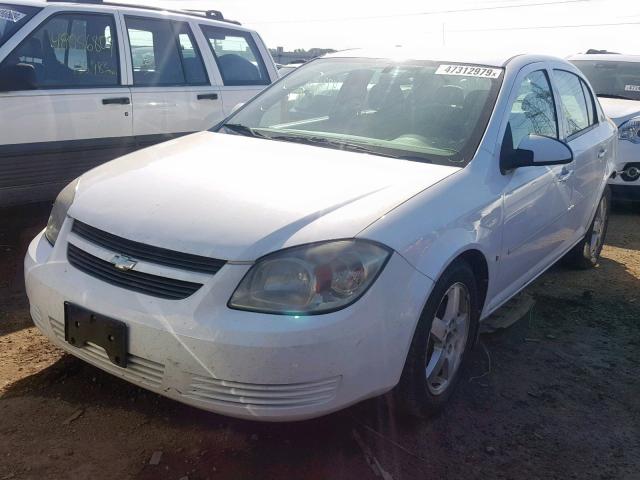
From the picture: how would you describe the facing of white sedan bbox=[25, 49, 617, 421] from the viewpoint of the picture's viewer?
facing the viewer and to the left of the viewer

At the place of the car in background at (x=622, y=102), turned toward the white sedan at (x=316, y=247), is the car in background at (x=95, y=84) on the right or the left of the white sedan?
right

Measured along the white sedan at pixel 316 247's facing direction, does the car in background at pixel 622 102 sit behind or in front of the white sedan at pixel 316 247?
behind

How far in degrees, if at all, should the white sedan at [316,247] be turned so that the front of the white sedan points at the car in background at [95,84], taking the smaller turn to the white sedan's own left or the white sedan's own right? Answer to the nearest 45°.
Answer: approximately 90° to the white sedan's own right
